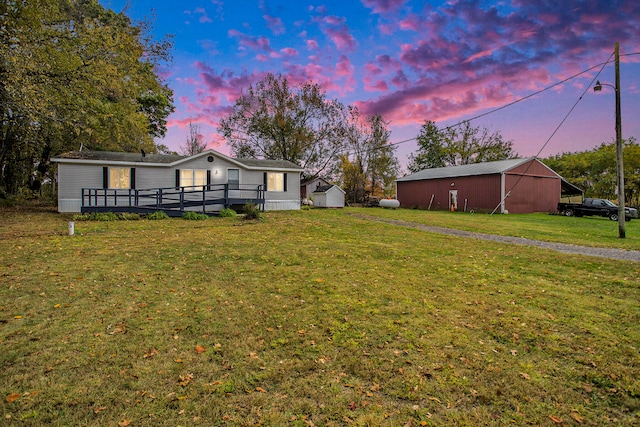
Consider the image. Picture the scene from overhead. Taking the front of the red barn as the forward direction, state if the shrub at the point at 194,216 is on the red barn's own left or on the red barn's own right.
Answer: on the red barn's own right
